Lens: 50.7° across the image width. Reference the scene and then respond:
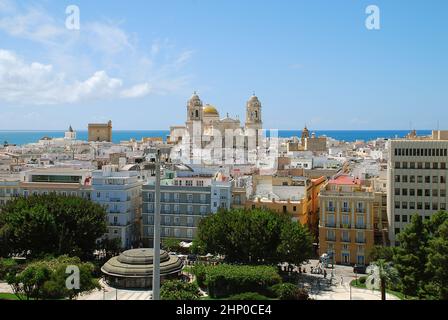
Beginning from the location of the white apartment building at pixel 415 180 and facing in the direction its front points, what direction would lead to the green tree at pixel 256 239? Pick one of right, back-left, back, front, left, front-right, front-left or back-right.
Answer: front-right

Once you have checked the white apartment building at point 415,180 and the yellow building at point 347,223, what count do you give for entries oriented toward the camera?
2

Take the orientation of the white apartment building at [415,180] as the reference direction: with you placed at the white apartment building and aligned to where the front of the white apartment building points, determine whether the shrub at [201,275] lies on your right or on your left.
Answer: on your right

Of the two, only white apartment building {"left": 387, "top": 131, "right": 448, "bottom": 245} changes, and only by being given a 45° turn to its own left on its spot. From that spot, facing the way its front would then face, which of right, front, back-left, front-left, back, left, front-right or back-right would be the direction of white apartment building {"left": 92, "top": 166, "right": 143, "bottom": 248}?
back-right

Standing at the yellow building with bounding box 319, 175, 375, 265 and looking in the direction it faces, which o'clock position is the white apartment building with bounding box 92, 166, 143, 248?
The white apartment building is roughly at 3 o'clock from the yellow building.

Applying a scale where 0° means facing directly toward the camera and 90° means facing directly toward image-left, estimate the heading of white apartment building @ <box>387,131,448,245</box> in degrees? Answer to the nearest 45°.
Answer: approximately 0°

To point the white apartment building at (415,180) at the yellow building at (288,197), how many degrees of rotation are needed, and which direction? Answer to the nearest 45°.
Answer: approximately 90° to its right

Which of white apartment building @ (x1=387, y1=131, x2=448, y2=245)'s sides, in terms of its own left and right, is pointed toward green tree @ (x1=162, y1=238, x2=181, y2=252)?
right

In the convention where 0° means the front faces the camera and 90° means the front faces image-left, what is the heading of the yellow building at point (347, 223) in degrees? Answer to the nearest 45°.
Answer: approximately 0°

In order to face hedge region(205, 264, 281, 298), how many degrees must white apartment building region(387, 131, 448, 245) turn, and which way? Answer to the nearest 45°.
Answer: approximately 45° to its right
